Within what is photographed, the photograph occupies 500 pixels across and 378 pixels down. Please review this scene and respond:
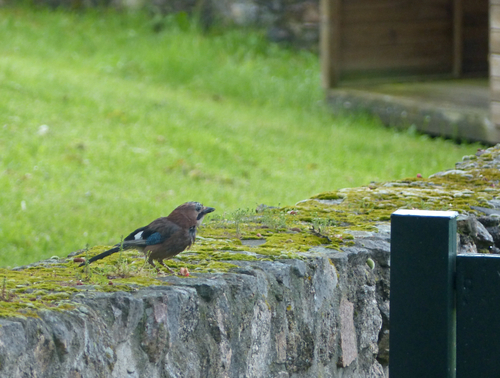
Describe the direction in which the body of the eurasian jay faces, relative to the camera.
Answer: to the viewer's right

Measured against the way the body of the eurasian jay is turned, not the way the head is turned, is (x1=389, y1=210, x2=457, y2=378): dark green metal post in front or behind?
in front
